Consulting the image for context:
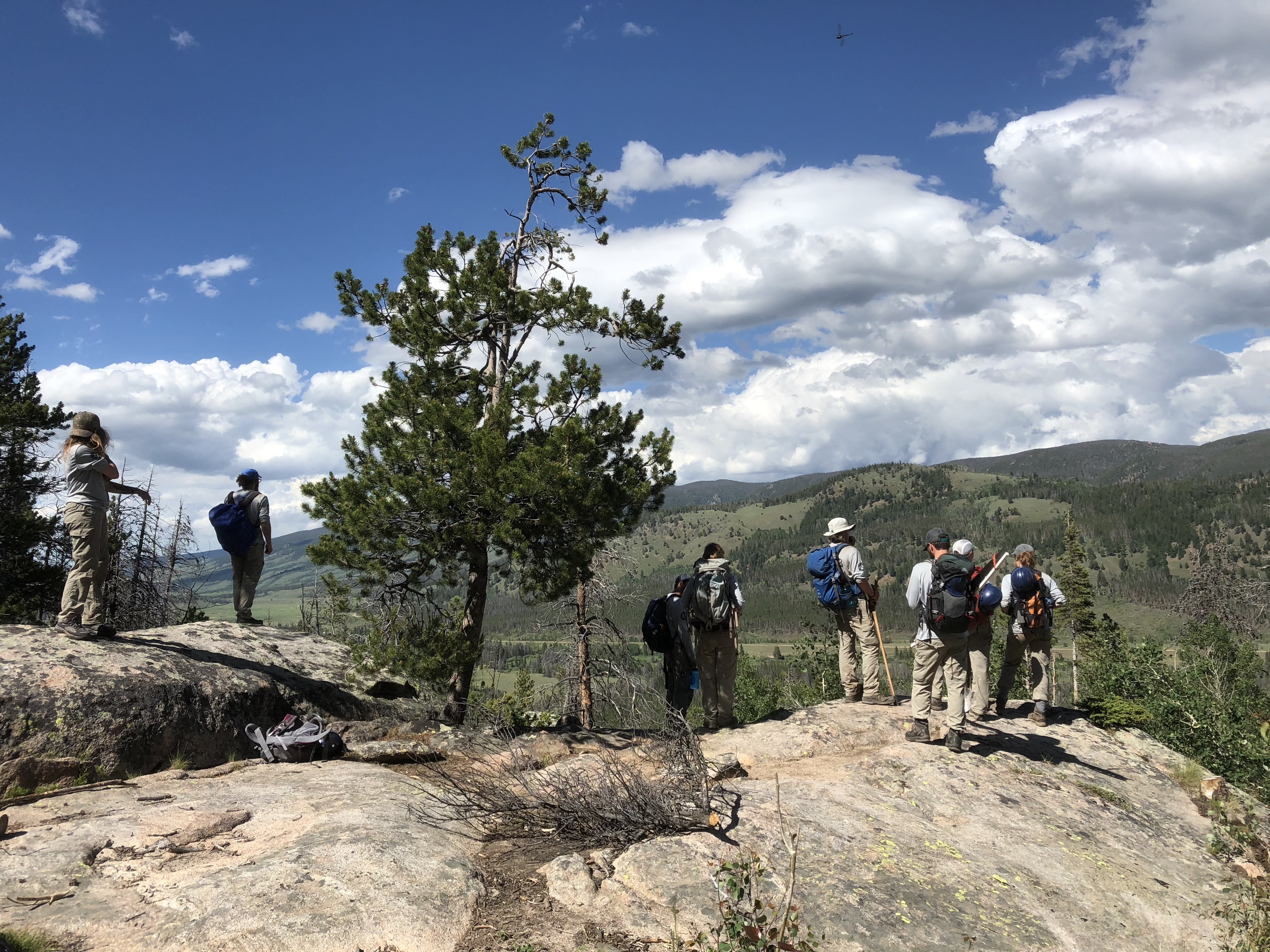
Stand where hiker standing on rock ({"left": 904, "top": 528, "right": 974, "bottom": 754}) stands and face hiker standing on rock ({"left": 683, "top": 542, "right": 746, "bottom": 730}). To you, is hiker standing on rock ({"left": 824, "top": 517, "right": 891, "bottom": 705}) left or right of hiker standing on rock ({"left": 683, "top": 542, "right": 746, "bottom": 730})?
right

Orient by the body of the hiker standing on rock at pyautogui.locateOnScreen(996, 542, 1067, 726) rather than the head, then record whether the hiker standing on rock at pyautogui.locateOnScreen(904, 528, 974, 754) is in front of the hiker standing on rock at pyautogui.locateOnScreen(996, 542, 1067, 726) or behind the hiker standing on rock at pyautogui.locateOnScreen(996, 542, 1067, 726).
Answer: behind

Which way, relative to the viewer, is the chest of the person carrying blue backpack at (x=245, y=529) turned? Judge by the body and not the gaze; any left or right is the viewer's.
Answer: facing away from the viewer and to the right of the viewer

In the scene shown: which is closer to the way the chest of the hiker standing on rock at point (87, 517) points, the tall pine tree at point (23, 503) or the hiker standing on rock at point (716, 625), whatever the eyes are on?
the hiker standing on rock

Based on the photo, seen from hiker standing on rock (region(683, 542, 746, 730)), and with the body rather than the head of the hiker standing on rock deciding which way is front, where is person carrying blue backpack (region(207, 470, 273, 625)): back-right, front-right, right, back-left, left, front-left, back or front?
left

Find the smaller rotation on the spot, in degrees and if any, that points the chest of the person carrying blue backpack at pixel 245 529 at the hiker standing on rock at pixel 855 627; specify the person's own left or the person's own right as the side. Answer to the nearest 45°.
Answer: approximately 45° to the person's own right

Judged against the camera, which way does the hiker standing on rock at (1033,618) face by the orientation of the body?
away from the camera

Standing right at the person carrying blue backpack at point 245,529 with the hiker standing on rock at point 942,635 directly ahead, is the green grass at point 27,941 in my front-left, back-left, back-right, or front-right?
front-right

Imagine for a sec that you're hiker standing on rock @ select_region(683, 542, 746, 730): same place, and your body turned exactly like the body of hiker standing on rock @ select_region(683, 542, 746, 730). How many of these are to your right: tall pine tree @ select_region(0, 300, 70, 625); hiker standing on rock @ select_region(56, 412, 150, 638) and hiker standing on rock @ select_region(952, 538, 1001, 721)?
1

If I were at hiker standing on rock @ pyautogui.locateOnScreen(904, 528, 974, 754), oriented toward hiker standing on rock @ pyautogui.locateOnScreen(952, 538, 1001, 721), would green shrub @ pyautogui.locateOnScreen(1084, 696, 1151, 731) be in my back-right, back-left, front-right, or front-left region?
front-right
